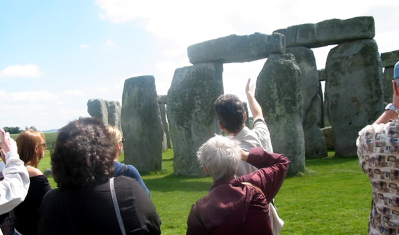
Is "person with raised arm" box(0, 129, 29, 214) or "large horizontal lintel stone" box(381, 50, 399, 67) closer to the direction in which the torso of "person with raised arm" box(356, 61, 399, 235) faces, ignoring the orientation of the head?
the large horizontal lintel stone

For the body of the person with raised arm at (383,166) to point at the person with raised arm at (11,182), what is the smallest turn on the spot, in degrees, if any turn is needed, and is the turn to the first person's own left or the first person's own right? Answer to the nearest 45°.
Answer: approximately 90° to the first person's own left

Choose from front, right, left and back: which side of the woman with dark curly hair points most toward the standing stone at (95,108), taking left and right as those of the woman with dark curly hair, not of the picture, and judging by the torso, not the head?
front

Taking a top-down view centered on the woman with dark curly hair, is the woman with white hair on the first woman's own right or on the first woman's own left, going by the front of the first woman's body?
on the first woman's own right

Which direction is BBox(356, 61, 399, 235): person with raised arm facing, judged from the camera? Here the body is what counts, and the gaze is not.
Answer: away from the camera

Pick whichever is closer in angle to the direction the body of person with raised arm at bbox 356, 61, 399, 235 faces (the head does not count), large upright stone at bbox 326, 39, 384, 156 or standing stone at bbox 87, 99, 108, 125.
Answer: the large upright stone

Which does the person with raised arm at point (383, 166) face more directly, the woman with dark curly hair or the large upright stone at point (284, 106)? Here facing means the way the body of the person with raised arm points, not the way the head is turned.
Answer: the large upright stone

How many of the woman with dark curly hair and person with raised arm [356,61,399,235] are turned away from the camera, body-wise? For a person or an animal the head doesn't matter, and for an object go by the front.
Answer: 2

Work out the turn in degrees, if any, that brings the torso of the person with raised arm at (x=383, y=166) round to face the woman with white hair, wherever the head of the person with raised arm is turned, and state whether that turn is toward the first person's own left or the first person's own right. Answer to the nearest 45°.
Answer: approximately 90° to the first person's own left

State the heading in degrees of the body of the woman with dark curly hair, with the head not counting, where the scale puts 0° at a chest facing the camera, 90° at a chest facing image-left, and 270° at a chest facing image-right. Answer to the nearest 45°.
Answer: approximately 180°

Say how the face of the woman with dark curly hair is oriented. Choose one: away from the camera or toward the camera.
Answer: away from the camera

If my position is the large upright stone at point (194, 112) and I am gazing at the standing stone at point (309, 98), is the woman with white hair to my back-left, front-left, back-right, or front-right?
back-right

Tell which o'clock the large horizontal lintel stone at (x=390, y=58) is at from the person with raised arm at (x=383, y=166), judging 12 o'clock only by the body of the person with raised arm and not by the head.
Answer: The large horizontal lintel stone is roughly at 12 o'clock from the person with raised arm.
